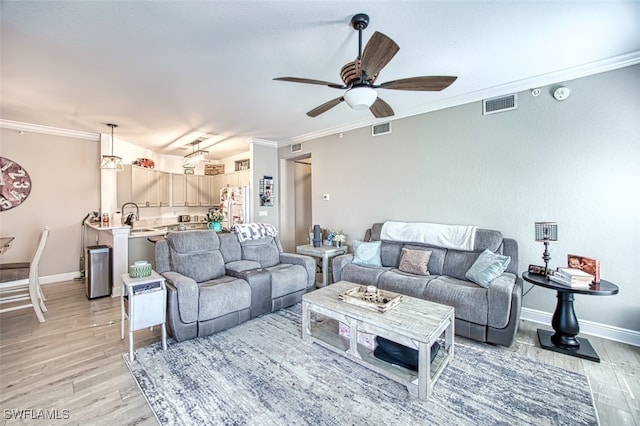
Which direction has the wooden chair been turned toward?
to the viewer's left

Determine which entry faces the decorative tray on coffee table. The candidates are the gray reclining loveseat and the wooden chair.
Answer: the gray reclining loveseat

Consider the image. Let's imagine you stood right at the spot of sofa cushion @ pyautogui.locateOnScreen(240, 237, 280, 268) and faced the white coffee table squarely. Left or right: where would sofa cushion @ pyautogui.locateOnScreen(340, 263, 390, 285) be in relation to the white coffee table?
left

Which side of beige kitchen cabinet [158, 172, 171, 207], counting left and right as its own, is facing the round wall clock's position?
right

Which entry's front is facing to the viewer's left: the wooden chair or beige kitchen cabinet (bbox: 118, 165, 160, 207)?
the wooden chair

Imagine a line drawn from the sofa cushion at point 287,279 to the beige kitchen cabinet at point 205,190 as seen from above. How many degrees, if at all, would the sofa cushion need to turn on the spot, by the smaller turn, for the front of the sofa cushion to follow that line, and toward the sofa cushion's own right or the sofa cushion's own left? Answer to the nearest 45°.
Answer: approximately 180°

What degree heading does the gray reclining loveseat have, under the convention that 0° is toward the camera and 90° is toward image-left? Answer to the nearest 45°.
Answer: approximately 315°

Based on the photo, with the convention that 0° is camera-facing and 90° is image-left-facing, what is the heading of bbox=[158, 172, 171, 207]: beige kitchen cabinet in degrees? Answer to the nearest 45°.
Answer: approximately 315°

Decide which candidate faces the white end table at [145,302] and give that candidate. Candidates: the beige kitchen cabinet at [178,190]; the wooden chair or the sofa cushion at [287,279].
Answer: the beige kitchen cabinet

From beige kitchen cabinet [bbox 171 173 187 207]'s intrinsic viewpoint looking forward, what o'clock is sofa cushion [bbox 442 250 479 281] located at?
The sofa cushion is roughly at 11 o'clock from the beige kitchen cabinet.
